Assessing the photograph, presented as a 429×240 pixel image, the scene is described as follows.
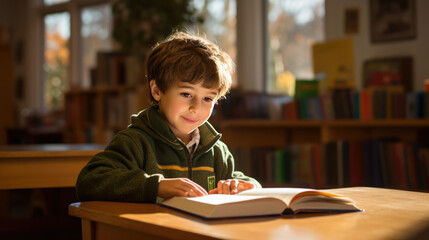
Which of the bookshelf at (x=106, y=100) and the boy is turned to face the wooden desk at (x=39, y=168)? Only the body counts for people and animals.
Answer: the bookshelf

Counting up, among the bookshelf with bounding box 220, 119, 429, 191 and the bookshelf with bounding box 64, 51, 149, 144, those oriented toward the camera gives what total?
2

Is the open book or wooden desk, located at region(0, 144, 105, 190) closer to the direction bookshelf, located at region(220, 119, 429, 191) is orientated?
the open book

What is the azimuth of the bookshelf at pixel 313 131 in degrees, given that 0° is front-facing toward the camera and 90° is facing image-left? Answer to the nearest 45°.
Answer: approximately 0°

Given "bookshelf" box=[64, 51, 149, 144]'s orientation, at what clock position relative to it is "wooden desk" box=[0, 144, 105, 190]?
The wooden desk is roughly at 12 o'clock from the bookshelf.

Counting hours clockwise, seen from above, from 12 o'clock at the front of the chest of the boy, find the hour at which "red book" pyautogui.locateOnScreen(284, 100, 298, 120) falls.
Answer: The red book is roughly at 8 o'clock from the boy.

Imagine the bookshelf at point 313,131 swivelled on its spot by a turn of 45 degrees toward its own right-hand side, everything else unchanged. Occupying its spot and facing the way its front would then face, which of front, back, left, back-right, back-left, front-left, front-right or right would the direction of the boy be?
front-left

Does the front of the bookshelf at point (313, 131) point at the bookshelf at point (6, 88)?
no

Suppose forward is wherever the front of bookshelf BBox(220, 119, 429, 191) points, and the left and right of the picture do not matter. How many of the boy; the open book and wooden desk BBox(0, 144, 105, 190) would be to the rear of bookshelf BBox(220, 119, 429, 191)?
0

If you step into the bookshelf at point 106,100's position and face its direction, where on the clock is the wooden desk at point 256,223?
The wooden desk is roughly at 12 o'clock from the bookshelf.

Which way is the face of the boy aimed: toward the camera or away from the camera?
toward the camera

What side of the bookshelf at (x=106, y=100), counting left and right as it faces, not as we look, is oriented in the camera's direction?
front

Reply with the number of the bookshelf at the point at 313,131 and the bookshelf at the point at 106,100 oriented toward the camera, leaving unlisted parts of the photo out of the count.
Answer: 2

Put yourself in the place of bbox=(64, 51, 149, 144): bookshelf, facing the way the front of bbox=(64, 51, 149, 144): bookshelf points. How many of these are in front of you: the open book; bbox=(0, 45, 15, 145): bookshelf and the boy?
2

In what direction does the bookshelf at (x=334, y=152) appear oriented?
toward the camera

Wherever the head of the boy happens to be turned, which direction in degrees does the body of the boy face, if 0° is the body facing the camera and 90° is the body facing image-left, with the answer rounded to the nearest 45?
approximately 315°
